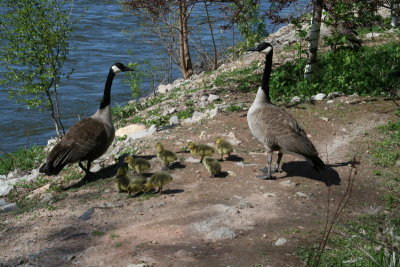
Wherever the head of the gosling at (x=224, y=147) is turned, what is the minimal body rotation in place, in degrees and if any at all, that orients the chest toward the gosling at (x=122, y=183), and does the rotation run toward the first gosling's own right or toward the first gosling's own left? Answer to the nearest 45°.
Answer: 0° — it already faces it

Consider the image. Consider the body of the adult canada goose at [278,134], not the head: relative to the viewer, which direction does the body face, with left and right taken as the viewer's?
facing to the left of the viewer

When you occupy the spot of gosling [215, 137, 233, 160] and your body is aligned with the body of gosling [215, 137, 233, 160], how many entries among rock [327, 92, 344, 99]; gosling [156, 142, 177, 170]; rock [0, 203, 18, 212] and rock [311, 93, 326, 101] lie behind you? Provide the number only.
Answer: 2

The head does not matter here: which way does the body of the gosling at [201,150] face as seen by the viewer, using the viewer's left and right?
facing to the left of the viewer

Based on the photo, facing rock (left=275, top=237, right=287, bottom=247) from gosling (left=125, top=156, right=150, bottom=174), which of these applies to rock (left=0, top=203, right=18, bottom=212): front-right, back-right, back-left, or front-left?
back-right

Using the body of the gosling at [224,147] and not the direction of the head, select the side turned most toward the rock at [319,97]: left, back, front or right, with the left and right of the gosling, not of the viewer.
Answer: back

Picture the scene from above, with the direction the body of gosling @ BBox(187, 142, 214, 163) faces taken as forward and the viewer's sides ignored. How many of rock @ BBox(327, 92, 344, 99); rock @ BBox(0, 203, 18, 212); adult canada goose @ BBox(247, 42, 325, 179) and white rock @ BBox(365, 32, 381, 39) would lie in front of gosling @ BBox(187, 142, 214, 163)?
1

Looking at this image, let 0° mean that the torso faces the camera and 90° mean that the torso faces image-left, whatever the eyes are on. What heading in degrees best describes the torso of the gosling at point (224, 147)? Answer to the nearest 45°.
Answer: approximately 45°

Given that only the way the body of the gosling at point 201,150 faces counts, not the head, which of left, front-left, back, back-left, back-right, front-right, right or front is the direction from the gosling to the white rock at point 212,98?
right

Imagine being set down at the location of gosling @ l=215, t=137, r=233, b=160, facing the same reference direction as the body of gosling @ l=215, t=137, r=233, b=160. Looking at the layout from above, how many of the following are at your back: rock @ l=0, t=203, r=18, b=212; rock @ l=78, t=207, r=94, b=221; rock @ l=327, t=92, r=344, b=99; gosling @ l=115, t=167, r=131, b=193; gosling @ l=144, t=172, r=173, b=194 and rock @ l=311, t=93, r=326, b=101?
2

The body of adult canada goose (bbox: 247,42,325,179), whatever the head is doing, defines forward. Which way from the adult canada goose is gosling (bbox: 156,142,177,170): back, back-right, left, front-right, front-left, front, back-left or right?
front
